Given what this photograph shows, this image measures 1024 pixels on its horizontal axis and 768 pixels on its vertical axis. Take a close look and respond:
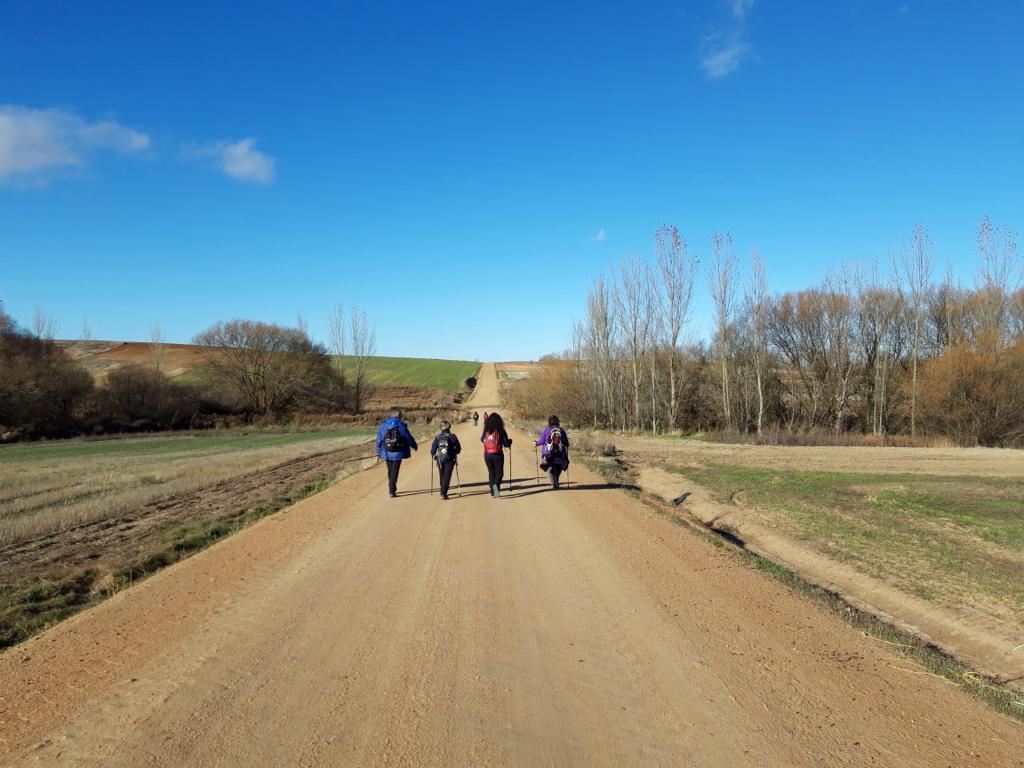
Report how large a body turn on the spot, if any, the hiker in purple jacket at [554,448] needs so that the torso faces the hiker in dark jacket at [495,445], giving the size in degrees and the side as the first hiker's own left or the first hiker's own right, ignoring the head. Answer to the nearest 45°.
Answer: approximately 135° to the first hiker's own left

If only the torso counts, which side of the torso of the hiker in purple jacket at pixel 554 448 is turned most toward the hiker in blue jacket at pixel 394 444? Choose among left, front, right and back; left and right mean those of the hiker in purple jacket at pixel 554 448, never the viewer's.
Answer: left

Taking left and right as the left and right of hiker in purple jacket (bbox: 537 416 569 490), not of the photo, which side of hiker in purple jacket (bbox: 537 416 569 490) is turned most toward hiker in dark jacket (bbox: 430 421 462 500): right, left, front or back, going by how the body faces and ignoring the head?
left

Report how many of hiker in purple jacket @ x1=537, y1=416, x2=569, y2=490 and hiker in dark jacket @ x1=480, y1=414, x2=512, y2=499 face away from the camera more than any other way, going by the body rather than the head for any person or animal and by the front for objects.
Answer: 2

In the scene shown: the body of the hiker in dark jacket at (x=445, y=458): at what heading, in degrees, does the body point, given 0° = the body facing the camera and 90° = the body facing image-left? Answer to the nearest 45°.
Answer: approximately 180°

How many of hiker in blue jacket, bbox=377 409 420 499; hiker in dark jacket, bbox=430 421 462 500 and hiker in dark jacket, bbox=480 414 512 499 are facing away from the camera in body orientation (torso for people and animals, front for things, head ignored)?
3

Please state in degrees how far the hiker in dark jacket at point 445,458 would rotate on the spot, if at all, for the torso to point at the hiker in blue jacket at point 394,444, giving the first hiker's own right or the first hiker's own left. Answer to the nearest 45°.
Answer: approximately 90° to the first hiker's own left

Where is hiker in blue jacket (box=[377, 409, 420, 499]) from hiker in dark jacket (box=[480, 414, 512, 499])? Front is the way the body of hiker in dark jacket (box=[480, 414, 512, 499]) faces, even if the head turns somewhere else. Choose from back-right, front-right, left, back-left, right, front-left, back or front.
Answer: left

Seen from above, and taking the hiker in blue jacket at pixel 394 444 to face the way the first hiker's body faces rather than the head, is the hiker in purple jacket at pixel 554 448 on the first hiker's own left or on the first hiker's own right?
on the first hiker's own right

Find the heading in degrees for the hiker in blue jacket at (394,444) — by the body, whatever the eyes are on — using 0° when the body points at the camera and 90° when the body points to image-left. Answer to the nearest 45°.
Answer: approximately 180°

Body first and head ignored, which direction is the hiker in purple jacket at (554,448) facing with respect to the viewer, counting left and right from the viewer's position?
facing away from the viewer

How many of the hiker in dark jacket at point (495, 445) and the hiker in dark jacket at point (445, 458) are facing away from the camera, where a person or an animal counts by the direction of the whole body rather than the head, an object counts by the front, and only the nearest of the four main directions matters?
2

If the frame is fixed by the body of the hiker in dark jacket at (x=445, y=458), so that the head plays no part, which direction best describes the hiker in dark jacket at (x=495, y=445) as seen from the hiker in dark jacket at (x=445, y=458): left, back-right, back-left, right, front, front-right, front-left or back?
right

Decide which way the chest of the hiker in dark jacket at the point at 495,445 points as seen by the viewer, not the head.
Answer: away from the camera
